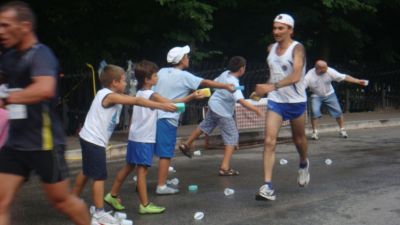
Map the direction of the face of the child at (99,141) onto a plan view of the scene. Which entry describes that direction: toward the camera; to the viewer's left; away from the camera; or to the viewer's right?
to the viewer's right

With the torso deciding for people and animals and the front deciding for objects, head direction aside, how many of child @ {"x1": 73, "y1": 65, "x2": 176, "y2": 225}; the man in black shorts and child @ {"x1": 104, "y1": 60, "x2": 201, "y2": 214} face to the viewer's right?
2

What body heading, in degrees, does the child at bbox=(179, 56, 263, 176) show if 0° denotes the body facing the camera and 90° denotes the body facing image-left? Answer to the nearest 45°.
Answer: approximately 225°

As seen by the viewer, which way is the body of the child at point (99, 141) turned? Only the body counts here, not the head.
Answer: to the viewer's right

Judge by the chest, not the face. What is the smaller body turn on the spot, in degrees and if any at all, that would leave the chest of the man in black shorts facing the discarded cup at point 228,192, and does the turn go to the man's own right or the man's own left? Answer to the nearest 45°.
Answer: approximately 180°

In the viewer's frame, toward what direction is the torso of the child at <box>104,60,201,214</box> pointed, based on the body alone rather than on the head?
to the viewer's right

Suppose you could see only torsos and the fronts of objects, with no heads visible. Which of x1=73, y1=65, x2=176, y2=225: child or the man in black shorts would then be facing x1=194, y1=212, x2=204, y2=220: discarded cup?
the child

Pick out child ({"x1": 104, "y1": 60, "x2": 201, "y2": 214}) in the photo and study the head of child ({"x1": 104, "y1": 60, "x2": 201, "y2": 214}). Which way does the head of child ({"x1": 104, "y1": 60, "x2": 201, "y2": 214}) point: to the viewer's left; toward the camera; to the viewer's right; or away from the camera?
to the viewer's right

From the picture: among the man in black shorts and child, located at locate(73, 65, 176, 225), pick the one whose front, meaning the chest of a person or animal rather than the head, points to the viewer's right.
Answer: the child

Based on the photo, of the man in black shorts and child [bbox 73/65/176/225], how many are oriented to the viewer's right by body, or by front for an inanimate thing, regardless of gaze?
1

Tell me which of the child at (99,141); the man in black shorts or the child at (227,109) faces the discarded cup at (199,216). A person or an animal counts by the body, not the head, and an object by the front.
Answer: the child at (99,141)

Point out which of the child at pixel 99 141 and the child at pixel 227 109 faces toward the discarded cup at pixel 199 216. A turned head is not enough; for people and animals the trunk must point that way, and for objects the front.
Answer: the child at pixel 99 141
